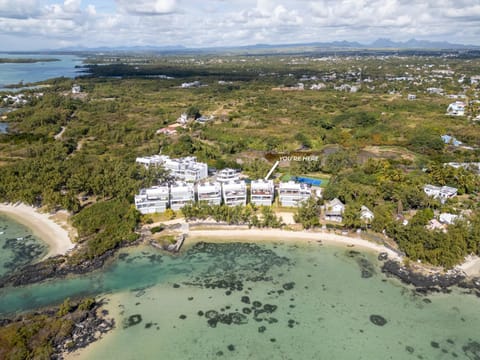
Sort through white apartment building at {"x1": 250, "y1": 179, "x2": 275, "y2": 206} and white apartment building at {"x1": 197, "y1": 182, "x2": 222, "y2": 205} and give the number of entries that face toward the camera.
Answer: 2

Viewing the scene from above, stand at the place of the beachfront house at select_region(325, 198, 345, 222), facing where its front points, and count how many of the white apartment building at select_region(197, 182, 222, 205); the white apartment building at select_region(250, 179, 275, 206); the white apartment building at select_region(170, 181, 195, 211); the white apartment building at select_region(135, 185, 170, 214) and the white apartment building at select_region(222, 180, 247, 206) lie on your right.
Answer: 5

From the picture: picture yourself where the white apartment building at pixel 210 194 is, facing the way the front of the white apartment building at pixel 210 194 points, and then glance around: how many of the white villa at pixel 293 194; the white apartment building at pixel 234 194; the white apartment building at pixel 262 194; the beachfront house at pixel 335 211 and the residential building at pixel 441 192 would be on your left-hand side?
5

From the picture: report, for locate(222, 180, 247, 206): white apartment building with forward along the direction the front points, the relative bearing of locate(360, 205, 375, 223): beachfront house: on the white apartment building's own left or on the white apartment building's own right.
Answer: on the white apartment building's own left

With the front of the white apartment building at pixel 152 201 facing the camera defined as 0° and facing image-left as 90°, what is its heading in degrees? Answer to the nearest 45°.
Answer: approximately 0°

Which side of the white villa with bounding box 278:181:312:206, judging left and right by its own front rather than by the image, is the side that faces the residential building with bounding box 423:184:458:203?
left

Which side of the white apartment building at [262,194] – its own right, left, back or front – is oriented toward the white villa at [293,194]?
left

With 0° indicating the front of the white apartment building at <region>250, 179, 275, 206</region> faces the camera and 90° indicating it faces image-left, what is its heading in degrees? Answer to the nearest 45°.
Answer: approximately 0°

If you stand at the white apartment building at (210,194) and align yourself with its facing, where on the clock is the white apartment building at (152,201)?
the white apartment building at (152,201) is roughly at 3 o'clock from the white apartment building at (210,194).

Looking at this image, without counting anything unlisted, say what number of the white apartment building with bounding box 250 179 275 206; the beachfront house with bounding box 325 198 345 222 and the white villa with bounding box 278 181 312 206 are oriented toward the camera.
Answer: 3

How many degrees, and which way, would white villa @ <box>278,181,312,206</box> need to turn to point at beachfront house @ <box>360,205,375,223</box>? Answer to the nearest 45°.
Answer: approximately 45° to its left

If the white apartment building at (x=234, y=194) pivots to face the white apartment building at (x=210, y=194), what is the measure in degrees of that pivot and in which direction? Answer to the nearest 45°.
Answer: approximately 90° to its right

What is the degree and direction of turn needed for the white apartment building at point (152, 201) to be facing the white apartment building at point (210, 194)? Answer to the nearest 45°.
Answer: approximately 90° to its left
